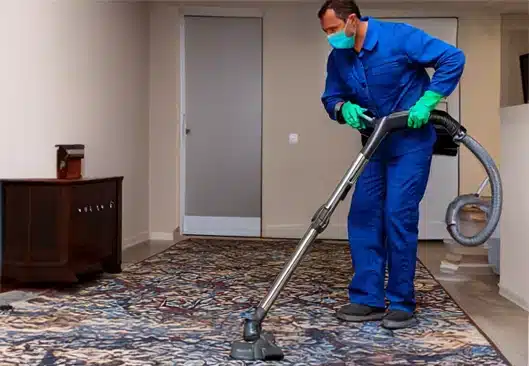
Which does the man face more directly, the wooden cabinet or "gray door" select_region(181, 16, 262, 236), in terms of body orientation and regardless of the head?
the wooden cabinet

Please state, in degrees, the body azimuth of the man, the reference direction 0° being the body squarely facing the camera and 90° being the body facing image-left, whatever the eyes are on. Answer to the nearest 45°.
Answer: approximately 45°

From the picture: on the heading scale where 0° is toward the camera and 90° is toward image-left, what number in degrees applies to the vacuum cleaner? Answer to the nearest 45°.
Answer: approximately 45°

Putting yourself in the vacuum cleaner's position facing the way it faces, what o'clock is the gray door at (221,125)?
The gray door is roughly at 4 o'clock from the vacuum cleaner.

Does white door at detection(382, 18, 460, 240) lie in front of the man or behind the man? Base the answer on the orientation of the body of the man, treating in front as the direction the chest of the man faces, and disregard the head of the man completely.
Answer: behind

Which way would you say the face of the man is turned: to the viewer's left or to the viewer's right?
to the viewer's left

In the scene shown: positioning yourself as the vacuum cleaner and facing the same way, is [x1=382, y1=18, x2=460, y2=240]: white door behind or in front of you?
behind
